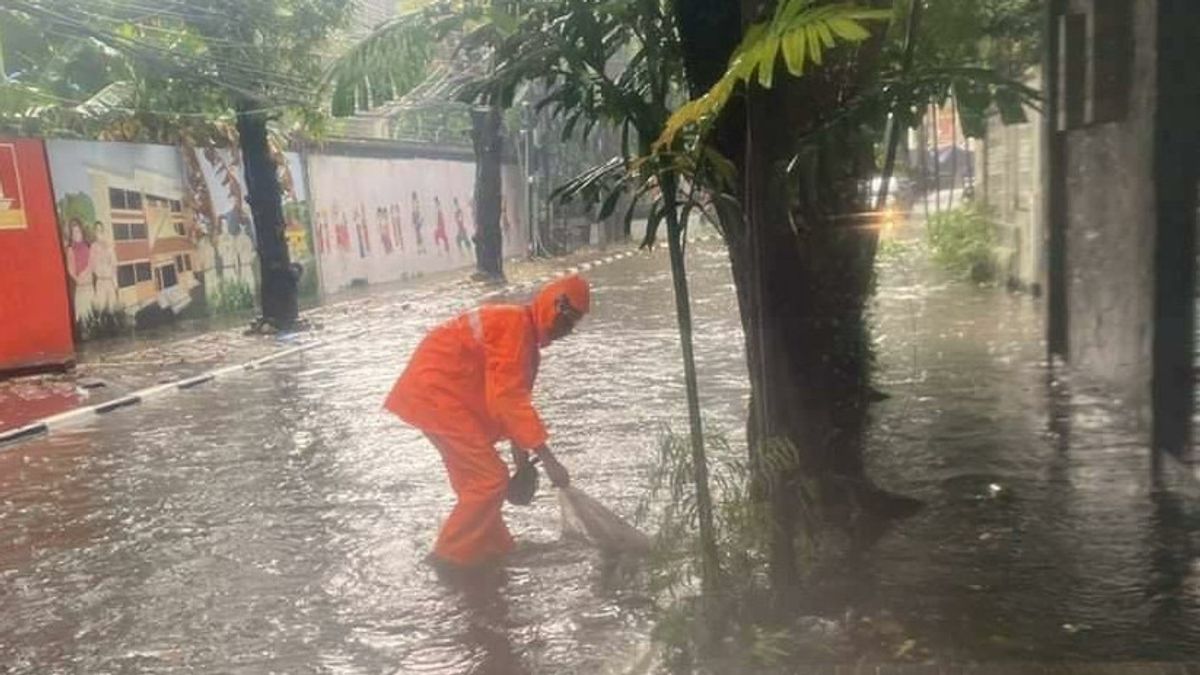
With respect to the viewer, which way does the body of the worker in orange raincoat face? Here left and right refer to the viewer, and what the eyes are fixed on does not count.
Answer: facing to the right of the viewer

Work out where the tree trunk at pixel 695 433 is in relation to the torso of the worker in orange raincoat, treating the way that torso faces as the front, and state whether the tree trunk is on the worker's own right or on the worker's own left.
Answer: on the worker's own right

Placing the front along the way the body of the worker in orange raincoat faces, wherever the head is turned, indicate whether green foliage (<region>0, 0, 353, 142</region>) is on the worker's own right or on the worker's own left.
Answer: on the worker's own left

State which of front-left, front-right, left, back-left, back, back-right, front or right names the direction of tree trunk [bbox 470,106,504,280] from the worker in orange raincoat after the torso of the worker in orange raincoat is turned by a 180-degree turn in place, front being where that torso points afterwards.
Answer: right

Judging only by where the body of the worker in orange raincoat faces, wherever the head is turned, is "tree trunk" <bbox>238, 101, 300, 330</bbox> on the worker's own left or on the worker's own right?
on the worker's own left

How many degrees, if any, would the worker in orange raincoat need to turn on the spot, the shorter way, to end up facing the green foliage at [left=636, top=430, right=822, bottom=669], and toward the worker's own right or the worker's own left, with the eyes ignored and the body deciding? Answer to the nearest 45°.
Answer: approximately 45° to the worker's own right
